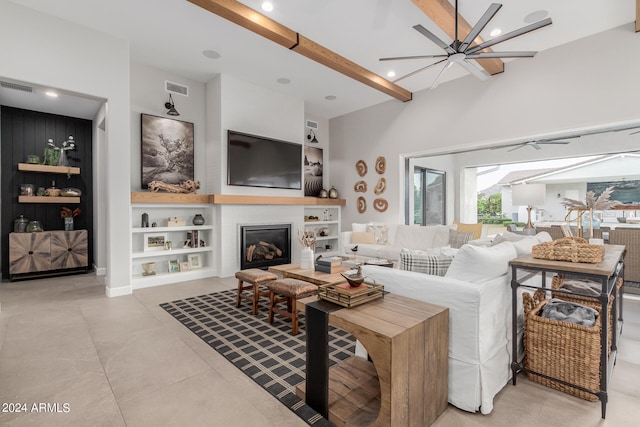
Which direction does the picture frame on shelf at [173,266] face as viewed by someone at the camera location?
facing the viewer

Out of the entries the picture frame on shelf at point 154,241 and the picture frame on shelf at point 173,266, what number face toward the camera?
2

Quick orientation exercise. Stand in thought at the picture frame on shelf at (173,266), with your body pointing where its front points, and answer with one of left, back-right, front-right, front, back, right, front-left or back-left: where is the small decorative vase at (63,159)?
back-right

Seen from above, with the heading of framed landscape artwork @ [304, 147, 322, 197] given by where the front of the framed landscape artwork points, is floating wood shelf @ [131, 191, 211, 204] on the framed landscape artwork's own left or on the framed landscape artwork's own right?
on the framed landscape artwork's own right

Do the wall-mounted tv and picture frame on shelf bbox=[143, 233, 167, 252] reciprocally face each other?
no

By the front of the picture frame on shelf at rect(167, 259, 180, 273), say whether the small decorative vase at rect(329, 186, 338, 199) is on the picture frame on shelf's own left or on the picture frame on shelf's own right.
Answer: on the picture frame on shelf's own left

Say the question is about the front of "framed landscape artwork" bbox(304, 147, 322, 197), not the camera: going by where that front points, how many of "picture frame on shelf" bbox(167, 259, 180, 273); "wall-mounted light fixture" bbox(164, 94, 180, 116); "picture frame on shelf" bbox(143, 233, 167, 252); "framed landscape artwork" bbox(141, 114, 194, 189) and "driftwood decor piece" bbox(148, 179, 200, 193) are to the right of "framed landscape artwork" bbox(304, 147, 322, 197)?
5

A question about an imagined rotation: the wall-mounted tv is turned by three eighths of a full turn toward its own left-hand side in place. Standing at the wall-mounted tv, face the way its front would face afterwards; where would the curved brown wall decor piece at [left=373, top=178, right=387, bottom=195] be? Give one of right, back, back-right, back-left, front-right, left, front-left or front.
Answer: right

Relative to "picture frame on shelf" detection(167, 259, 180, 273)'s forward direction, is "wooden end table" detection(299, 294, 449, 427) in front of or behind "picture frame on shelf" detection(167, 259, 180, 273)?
in front

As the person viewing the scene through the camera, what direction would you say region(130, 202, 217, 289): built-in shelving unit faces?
facing the viewer and to the right of the viewer

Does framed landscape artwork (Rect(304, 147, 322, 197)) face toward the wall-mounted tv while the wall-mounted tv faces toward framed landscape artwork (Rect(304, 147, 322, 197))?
no

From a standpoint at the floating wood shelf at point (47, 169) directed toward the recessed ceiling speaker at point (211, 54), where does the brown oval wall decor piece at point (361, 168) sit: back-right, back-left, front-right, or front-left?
front-left

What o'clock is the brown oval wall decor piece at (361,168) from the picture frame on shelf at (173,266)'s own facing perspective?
The brown oval wall decor piece is roughly at 9 o'clock from the picture frame on shelf.

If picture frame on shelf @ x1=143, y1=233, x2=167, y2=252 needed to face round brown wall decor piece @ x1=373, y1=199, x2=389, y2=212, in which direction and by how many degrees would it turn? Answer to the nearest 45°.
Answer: approximately 90° to its left

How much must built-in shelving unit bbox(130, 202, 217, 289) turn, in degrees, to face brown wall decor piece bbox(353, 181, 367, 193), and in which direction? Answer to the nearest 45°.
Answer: approximately 45° to its left

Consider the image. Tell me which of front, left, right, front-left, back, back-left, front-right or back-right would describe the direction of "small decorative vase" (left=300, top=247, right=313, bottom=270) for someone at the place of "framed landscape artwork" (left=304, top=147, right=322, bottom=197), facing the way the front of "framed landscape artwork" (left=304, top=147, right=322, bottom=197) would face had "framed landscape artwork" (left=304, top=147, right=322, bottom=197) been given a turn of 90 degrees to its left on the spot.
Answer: back-right

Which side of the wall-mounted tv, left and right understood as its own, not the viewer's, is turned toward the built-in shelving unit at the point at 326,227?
left

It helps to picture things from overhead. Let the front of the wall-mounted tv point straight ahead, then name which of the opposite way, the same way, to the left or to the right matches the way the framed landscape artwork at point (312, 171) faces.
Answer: the same way

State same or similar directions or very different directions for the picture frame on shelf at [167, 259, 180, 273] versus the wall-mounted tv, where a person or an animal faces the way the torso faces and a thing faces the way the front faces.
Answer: same or similar directions

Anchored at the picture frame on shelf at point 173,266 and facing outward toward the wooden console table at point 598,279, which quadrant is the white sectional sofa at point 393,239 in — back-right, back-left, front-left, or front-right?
front-left

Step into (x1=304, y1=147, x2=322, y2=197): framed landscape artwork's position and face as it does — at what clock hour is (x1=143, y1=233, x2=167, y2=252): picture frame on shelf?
The picture frame on shelf is roughly at 3 o'clock from the framed landscape artwork.
